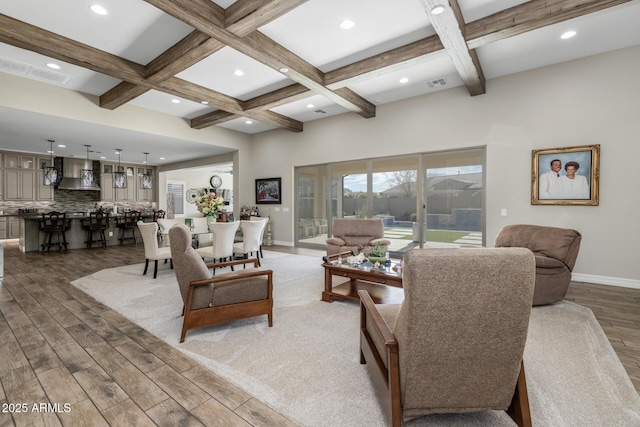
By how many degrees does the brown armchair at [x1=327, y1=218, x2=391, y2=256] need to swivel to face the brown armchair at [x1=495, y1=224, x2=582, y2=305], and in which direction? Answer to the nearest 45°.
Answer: approximately 45° to its left

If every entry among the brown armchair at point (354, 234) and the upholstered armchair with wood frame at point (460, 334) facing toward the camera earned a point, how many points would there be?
1

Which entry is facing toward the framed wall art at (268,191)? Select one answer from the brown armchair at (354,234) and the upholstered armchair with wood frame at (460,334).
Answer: the upholstered armchair with wood frame

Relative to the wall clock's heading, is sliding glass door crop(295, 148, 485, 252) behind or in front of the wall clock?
in front

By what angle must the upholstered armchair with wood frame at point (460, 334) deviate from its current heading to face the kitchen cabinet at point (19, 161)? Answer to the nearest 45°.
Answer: approximately 45° to its left

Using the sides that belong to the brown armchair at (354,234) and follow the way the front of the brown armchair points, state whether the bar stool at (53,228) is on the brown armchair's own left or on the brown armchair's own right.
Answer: on the brown armchair's own right

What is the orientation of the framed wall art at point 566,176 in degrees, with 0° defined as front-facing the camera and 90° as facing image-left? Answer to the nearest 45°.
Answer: approximately 45°

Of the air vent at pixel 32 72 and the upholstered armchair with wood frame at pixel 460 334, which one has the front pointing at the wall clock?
the upholstered armchair with wood frame

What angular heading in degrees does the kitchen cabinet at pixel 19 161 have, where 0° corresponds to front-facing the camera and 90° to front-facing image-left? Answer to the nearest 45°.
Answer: approximately 315°

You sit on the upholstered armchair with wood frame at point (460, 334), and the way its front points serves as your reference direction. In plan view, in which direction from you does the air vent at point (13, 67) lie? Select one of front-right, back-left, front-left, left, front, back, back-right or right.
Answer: front-left

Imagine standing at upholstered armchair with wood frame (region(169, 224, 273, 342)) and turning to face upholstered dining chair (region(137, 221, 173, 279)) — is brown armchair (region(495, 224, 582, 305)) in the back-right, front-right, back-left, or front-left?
back-right

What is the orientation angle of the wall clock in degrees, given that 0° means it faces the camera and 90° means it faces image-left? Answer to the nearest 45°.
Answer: approximately 315°
